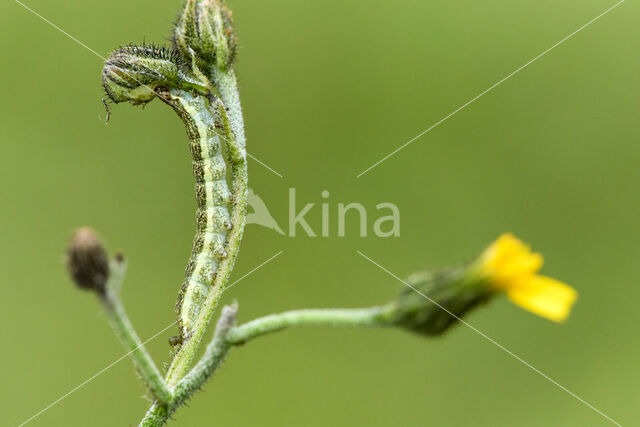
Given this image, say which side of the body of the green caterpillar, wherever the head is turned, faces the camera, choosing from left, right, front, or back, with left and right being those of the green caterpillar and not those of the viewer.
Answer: left
